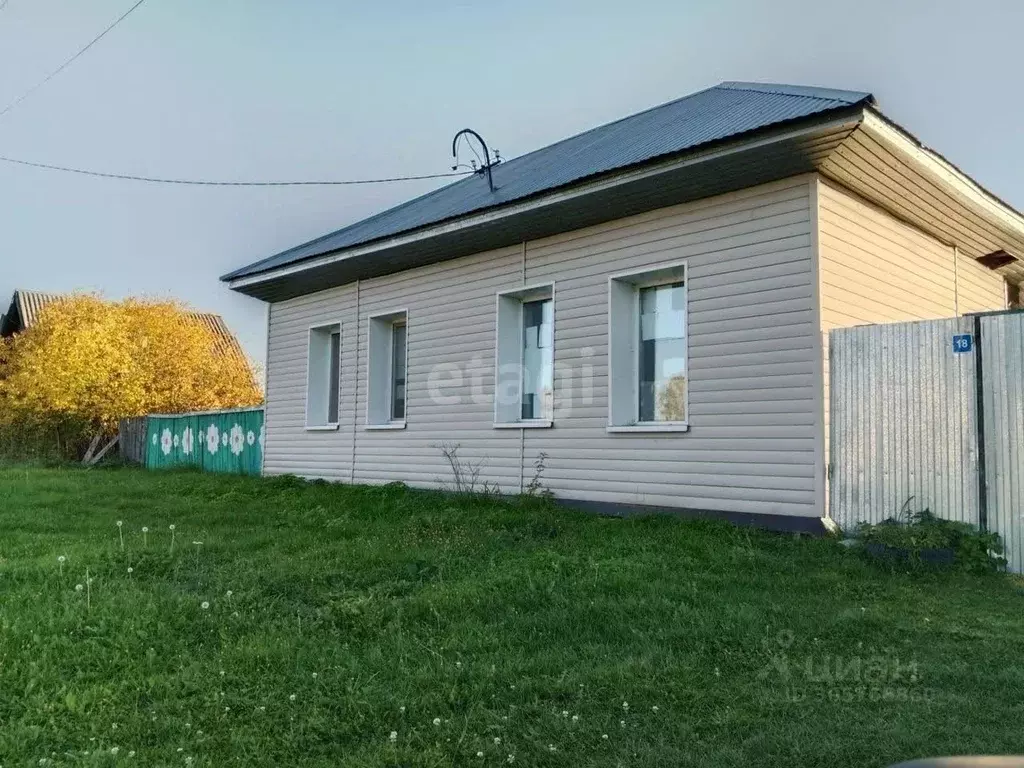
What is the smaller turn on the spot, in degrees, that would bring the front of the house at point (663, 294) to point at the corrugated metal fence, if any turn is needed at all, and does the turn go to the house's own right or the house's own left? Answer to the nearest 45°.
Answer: approximately 90° to the house's own left

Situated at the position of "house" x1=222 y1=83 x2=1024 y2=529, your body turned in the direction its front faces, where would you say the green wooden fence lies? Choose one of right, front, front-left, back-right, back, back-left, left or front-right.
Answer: right

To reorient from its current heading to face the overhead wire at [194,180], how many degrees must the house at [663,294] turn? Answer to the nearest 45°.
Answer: approximately 90° to its right

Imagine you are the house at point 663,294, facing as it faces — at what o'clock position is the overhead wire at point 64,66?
The overhead wire is roughly at 2 o'clock from the house.

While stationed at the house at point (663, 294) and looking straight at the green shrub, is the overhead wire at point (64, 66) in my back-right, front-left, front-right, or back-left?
back-right

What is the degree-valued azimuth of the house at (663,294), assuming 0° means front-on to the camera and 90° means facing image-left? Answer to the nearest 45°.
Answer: approximately 45°

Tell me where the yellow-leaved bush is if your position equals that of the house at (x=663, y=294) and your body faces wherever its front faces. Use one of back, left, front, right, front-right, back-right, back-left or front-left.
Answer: right

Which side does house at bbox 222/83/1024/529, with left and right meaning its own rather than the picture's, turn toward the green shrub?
left
